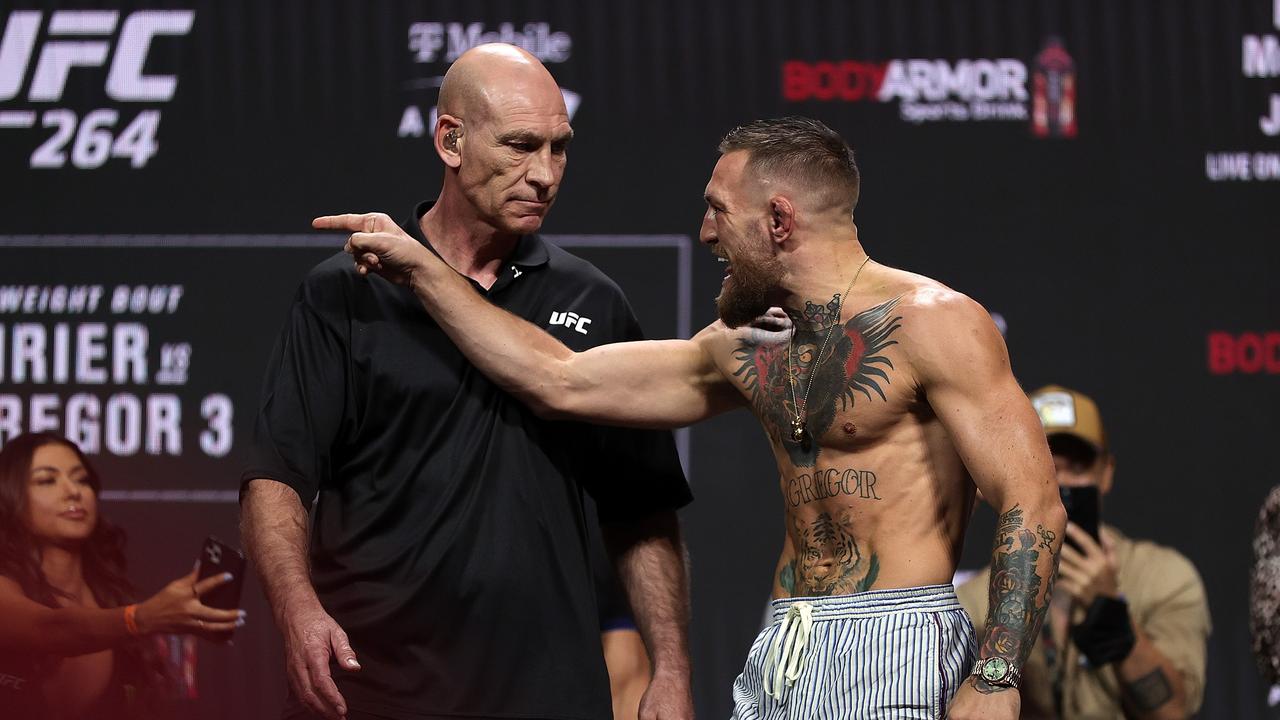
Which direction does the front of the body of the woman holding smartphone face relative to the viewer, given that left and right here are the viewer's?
facing the viewer and to the right of the viewer

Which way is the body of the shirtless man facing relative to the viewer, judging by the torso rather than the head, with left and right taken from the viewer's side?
facing the viewer and to the left of the viewer

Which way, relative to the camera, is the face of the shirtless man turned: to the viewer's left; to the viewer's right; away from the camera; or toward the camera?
to the viewer's left

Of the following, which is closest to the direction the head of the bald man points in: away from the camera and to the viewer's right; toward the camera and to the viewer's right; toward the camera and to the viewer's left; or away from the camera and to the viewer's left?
toward the camera and to the viewer's right

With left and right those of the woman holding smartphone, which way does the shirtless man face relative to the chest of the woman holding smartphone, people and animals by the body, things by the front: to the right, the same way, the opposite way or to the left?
to the right

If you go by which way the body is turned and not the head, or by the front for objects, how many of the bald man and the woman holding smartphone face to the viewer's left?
0

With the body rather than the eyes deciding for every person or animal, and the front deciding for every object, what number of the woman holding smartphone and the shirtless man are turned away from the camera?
0

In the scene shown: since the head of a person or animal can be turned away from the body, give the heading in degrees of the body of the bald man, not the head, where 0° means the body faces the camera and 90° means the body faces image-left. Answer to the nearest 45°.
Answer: approximately 315°
